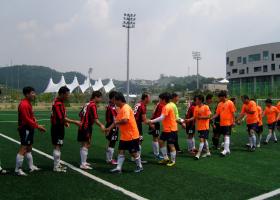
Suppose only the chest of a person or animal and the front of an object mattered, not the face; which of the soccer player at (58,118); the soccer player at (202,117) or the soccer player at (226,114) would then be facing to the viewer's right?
the soccer player at (58,118)

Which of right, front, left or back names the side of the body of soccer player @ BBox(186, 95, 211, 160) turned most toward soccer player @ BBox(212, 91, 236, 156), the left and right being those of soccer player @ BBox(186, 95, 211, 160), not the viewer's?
back

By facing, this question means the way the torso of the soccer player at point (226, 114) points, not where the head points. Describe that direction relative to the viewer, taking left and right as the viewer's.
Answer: facing the viewer and to the left of the viewer

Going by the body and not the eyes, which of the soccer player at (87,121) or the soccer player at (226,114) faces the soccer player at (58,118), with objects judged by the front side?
the soccer player at (226,114)

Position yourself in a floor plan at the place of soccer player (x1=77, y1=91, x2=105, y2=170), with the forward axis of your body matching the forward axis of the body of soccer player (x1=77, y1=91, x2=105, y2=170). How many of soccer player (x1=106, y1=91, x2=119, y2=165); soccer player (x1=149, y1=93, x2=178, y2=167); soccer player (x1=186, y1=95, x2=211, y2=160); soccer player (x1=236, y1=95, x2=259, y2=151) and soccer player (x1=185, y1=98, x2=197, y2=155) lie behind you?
0

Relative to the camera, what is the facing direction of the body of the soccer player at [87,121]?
to the viewer's right

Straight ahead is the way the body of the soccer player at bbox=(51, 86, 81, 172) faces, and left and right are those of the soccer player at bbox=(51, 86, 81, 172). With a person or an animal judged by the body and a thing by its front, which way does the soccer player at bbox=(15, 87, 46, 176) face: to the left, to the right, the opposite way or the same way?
the same way

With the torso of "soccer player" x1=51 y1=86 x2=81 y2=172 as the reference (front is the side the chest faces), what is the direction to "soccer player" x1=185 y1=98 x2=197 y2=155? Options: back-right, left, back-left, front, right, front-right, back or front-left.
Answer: front-left

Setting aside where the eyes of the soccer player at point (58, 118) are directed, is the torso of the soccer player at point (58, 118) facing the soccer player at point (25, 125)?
no

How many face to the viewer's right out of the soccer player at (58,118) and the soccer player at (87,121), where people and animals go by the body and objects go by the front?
2

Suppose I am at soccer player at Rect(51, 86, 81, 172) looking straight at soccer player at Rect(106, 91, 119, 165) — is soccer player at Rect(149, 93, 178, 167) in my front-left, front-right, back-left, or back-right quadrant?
front-right

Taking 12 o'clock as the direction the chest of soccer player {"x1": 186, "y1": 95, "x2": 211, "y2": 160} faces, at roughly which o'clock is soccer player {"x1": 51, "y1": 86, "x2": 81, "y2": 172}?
soccer player {"x1": 51, "y1": 86, "x2": 81, "y2": 172} is roughly at 12 o'clock from soccer player {"x1": 186, "y1": 95, "x2": 211, "y2": 160}.

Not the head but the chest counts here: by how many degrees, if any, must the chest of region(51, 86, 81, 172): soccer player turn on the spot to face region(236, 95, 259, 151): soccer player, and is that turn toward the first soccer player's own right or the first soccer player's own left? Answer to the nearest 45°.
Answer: approximately 45° to the first soccer player's own left

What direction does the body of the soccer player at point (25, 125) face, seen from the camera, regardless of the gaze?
to the viewer's right

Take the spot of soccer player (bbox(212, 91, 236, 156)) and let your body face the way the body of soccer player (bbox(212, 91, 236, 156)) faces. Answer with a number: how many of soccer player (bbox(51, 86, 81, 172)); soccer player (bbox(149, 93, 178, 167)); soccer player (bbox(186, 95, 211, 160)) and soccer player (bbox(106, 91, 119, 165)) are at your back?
0

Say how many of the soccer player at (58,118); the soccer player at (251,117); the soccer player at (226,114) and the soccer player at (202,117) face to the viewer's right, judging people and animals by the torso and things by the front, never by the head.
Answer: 1

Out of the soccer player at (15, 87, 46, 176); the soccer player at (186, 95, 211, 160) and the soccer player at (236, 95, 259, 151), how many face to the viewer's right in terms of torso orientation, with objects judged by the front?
1

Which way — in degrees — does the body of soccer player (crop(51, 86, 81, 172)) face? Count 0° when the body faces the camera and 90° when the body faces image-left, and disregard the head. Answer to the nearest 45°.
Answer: approximately 270°

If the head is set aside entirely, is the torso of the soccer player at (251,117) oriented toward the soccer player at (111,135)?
yes
